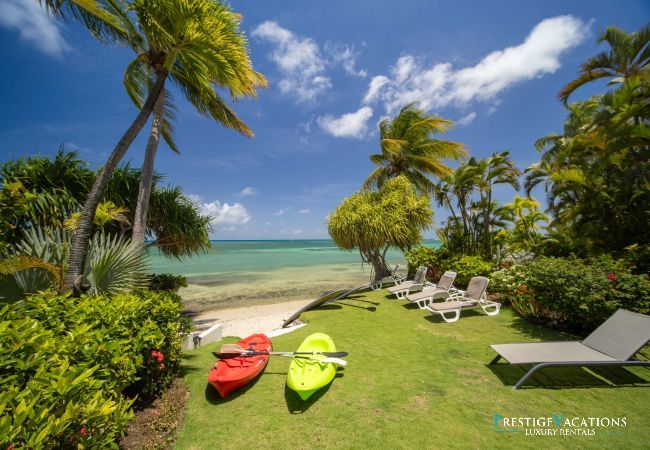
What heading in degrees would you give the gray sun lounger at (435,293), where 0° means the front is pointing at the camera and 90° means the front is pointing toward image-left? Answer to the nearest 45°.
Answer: approximately 45°

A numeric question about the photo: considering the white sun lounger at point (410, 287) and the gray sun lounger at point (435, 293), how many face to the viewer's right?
0
